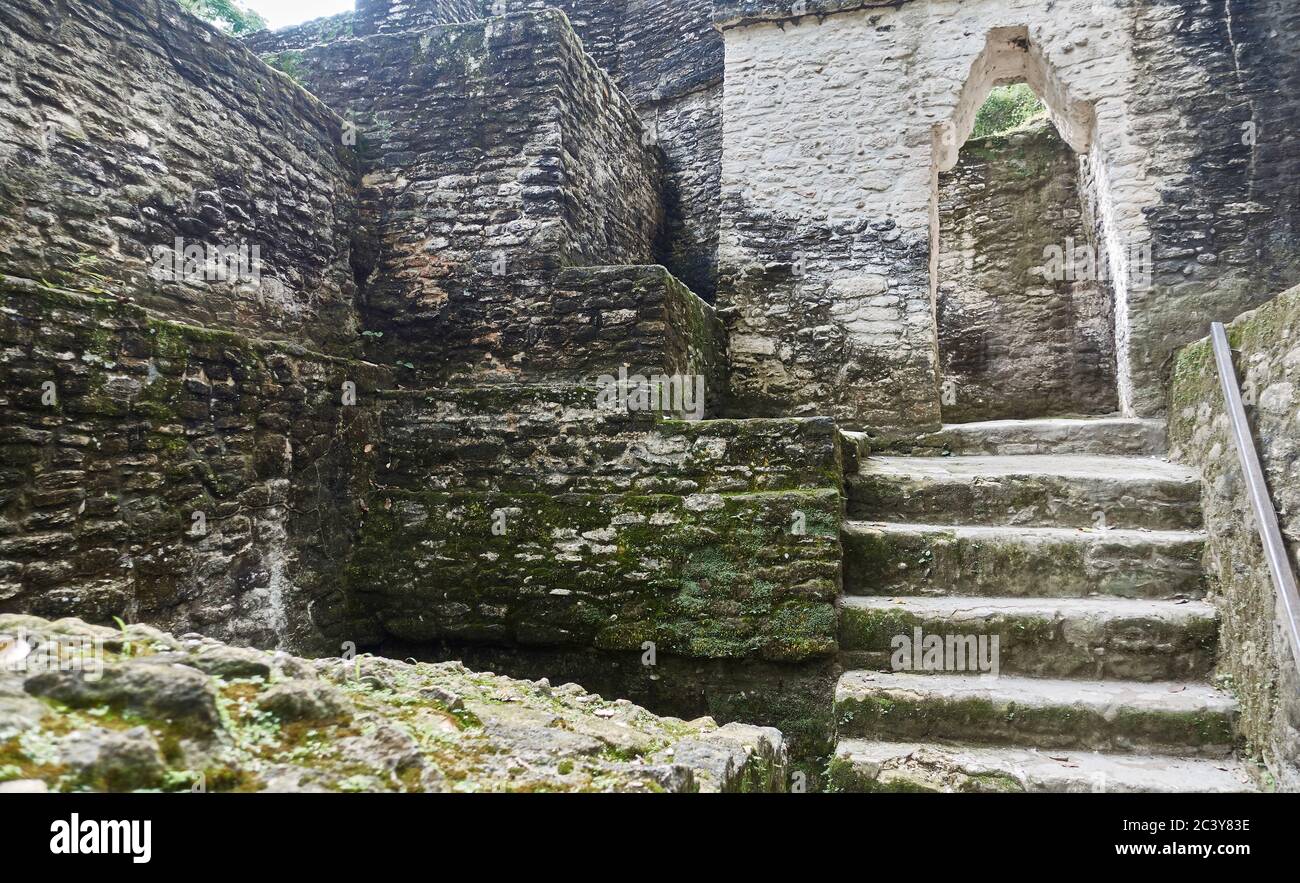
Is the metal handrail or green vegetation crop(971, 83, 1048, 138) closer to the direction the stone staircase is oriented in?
the metal handrail

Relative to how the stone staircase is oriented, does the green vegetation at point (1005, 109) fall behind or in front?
behind

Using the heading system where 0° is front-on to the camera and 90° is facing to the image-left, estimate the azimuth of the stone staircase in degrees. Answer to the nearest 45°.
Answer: approximately 0°
